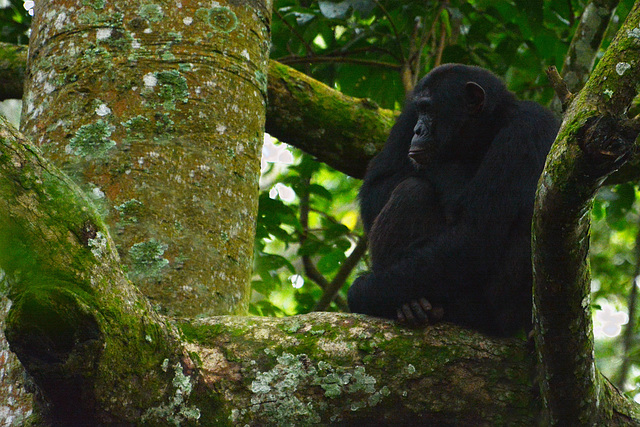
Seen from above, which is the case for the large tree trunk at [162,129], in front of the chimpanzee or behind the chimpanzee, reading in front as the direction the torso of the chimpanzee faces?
in front

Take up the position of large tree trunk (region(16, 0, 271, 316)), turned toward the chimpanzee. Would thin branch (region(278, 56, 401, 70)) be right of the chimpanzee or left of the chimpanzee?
left
